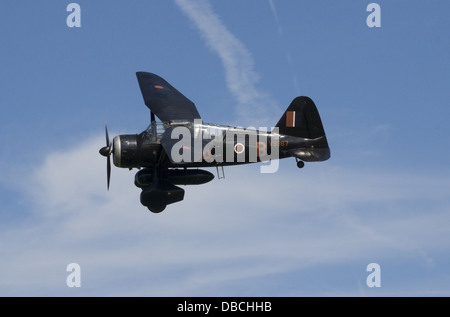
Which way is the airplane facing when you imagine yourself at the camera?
facing to the left of the viewer
